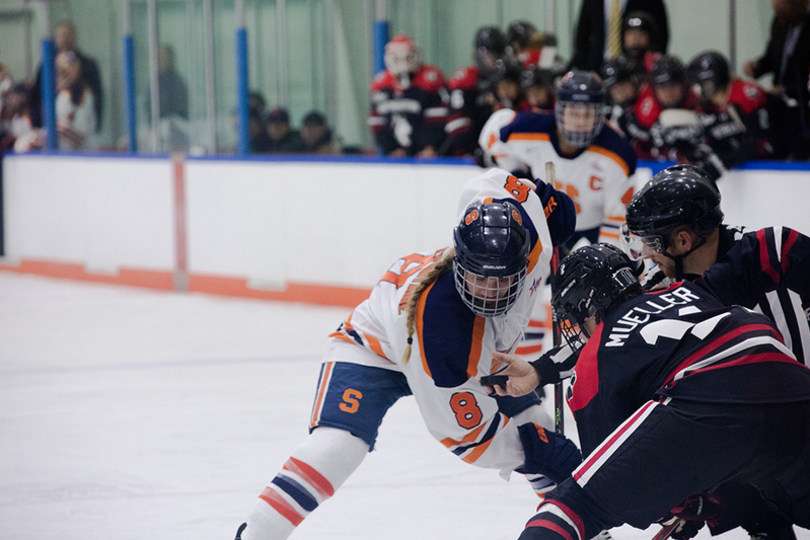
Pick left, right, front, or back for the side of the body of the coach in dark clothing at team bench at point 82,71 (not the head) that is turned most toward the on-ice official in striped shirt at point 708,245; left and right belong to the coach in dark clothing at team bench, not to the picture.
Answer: front

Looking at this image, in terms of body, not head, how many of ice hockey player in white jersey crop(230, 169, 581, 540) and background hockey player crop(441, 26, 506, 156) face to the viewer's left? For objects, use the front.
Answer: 0

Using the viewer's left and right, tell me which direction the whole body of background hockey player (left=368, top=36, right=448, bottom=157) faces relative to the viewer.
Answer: facing the viewer

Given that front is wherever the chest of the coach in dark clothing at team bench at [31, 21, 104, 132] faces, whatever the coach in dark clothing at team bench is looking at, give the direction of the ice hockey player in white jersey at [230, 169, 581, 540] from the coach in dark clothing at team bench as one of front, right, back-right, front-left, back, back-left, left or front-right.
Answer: front

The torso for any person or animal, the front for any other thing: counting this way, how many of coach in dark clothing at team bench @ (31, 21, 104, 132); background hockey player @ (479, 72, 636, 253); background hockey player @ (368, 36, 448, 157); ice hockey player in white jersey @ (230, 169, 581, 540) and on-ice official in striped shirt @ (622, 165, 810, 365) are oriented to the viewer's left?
1

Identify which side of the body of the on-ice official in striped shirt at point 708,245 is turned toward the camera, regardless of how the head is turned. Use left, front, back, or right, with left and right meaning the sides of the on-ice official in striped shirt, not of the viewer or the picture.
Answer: left

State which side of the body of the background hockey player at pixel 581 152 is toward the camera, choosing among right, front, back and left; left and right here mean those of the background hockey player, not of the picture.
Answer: front

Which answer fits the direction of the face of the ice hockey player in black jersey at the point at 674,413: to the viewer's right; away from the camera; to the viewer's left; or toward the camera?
to the viewer's left

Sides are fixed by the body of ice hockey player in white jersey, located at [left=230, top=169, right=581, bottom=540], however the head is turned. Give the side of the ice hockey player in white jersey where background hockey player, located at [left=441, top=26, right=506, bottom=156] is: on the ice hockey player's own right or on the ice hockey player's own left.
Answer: on the ice hockey player's own left

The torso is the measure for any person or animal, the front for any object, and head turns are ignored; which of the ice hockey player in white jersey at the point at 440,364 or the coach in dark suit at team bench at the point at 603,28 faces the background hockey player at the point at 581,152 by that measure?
the coach in dark suit at team bench

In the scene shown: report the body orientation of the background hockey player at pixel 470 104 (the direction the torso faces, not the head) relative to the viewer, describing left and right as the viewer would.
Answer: facing the viewer and to the right of the viewer
